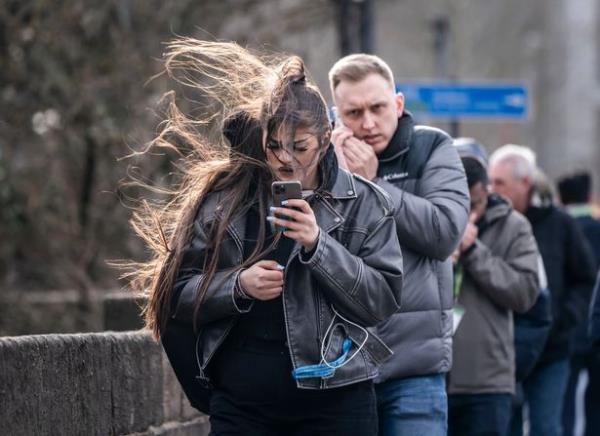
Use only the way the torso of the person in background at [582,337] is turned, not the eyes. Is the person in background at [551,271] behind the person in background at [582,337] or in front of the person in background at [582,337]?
behind

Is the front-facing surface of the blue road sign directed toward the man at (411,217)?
yes

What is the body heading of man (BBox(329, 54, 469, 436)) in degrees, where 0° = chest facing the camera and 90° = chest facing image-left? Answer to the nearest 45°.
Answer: approximately 45°

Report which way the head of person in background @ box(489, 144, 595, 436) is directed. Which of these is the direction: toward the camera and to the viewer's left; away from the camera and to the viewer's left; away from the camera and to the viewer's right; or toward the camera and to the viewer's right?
toward the camera and to the viewer's left
